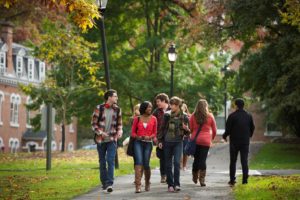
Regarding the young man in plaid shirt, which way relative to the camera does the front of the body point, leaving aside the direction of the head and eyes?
toward the camera

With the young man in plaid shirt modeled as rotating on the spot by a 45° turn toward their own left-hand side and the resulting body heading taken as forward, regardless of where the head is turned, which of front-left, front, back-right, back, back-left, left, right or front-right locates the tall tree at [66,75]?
back-left

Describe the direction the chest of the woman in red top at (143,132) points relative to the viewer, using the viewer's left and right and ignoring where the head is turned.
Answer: facing the viewer

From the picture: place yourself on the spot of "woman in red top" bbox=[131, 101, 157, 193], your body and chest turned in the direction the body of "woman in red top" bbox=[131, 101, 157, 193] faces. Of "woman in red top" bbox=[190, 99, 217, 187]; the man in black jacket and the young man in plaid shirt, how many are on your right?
1

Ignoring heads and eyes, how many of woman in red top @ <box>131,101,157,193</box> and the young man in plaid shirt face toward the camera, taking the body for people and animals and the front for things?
2

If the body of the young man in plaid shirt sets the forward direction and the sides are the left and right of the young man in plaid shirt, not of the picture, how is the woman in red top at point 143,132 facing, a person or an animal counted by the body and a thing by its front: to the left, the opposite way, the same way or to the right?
the same way

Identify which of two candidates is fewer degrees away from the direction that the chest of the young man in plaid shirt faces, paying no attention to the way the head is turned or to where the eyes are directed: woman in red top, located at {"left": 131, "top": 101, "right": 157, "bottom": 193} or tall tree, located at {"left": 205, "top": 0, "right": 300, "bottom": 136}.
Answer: the woman in red top
